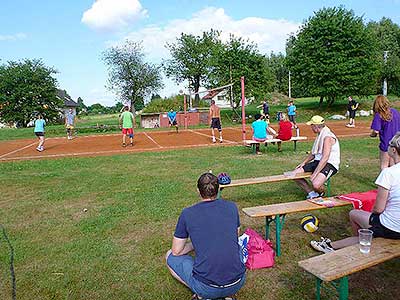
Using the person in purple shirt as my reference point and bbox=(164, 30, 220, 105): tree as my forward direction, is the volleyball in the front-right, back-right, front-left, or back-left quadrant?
back-left

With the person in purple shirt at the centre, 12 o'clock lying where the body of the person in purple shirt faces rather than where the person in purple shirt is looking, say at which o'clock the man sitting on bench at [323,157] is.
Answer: The man sitting on bench is roughly at 9 o'clock from the person in purple shirt.

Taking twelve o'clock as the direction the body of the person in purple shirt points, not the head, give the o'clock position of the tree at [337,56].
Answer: The tree is roughly at 1 o'clock from the person in purple shirt.

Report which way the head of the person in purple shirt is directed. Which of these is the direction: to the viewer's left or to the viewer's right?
to the viewer's left

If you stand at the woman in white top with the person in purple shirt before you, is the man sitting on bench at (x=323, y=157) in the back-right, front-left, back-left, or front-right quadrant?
front-left

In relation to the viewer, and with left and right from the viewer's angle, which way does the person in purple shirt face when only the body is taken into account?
facing away from the viewer and to the left of the viewer

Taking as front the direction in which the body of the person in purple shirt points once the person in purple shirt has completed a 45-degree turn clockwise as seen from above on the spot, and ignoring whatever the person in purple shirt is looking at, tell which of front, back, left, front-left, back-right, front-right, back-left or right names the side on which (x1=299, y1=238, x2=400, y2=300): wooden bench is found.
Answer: back
